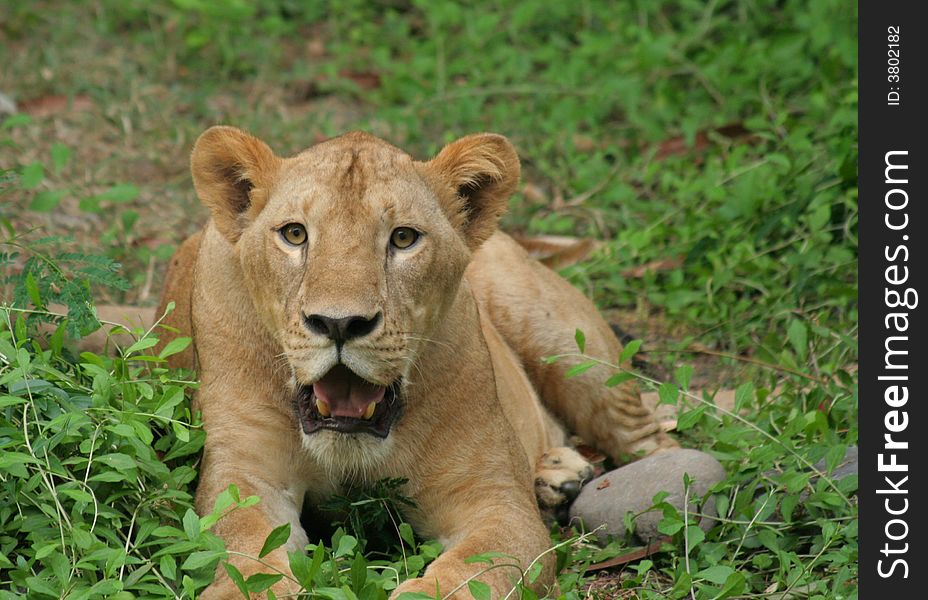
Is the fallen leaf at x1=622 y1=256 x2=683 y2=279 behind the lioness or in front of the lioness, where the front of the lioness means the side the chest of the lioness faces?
behind

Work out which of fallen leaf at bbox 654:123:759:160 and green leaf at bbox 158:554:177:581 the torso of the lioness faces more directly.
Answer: the green leaf

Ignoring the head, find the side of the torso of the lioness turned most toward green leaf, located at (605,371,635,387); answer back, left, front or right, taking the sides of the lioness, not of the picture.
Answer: left

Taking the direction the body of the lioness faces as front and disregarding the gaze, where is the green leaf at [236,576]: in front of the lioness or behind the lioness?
in front

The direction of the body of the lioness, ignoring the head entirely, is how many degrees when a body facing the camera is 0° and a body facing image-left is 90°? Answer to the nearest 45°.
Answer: approximately 0°

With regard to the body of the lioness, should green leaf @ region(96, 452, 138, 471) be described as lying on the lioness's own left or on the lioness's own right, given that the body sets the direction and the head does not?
on the lioness's own right

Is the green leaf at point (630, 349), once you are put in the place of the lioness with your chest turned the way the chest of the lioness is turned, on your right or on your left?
on your left

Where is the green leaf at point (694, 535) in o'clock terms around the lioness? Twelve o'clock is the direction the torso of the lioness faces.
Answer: The green leaf is roughly at 9 o'clock from the lioness.

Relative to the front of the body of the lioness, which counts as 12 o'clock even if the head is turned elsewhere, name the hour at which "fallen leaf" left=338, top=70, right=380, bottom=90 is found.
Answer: The fallen leaf is roughly at 6 o'clock from the lioness.

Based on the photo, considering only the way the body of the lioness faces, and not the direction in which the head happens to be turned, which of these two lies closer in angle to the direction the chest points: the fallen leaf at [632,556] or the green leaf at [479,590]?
the green leaf

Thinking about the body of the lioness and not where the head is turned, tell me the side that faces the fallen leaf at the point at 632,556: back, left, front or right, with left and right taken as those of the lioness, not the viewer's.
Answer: left

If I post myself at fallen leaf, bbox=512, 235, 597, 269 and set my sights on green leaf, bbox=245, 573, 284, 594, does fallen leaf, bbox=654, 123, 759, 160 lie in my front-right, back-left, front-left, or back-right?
back-left

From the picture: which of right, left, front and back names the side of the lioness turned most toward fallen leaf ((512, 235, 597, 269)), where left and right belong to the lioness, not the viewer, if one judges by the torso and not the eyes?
back
